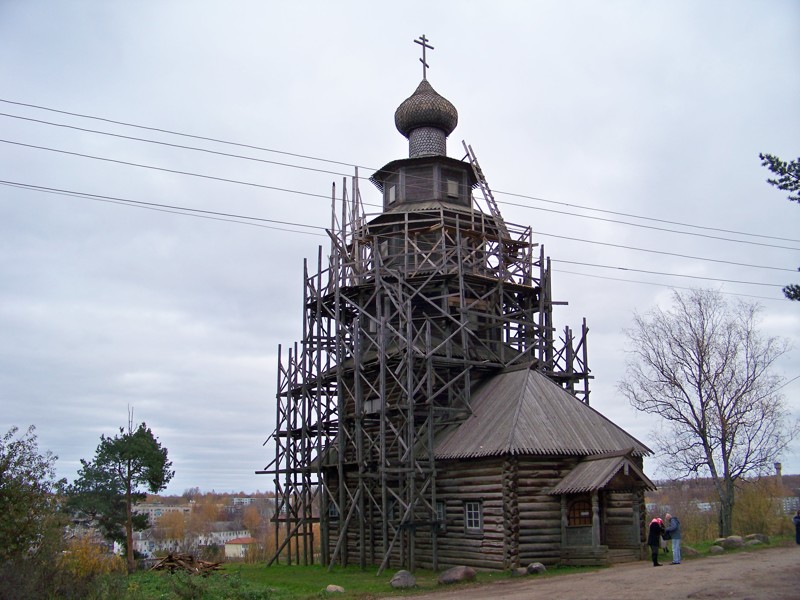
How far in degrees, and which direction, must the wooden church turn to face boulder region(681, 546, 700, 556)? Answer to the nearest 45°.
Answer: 0° — it already faces it

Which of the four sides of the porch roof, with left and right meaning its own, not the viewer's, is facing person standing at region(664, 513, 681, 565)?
front

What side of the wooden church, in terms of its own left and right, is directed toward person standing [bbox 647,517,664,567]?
front

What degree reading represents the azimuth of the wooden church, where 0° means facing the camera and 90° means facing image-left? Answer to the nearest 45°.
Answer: approximately 315°

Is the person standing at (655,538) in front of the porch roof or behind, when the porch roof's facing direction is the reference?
in front

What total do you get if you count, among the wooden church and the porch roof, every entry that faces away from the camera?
0

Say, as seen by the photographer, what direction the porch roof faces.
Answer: facing the viewer and to the right of the viewer

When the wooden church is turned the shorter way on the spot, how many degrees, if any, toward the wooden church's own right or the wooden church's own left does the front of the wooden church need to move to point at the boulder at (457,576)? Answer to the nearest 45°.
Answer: approximately 45° to the wooden church's own right

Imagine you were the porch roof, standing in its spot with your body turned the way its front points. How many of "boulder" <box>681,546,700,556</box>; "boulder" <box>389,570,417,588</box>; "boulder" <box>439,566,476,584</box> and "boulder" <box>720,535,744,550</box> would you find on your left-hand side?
2
